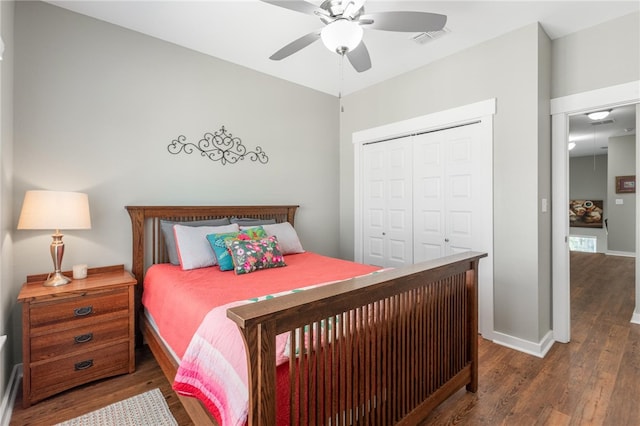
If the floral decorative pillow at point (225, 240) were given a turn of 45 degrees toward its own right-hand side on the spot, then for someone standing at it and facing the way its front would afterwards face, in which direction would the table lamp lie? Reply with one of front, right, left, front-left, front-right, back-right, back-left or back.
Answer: right

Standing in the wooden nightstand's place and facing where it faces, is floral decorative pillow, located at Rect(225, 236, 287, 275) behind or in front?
in front

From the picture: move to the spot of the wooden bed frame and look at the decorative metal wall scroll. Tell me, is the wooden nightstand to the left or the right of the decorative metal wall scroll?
left

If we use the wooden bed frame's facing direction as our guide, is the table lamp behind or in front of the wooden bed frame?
behind

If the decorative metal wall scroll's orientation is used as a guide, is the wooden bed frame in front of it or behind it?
in front

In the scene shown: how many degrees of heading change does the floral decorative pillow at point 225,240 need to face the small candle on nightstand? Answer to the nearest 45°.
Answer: approximately 135° to its right

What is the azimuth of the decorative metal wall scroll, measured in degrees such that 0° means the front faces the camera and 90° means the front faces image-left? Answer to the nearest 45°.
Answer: approximately 315°

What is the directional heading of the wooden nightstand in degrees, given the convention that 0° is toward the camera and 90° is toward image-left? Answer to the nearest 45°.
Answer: approximately 315°
